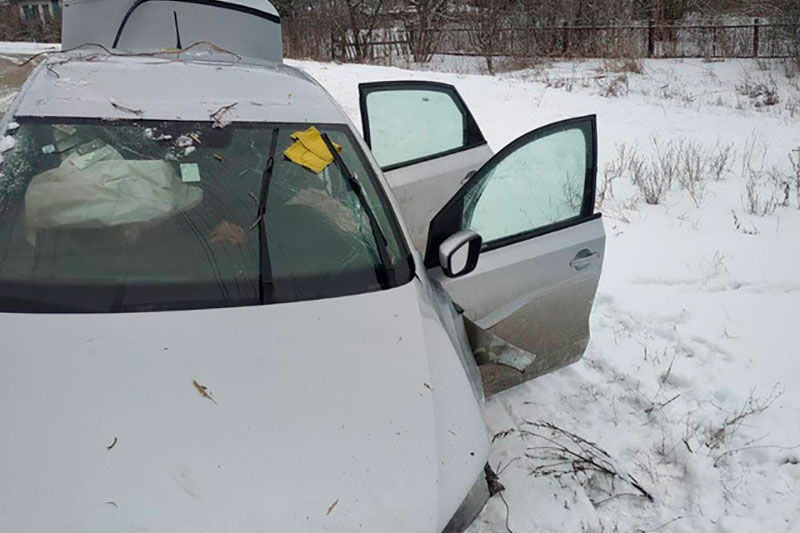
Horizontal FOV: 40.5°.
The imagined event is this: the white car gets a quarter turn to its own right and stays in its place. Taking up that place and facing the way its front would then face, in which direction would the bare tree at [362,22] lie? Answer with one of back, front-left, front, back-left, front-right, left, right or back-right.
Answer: right

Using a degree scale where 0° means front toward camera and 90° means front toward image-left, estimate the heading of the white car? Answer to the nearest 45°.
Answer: approximately 0°

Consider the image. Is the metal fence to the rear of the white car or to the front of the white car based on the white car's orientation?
to the rear

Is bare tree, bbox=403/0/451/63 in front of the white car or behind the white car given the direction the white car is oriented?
behind

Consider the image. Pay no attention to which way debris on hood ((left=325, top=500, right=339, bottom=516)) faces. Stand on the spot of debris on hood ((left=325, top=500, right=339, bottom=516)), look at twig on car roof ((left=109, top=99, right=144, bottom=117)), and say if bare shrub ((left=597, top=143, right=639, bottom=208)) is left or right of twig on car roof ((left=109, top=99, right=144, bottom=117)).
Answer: right

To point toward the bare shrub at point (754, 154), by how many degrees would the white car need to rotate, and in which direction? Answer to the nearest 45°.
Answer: approximately 135° to its left

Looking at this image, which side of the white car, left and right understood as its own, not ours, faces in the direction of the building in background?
back

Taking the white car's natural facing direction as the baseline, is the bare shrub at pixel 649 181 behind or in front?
behind

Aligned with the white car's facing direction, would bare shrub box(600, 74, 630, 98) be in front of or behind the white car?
behind
